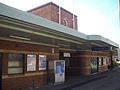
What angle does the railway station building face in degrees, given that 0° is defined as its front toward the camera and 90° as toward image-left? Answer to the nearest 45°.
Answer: approximately 315°
